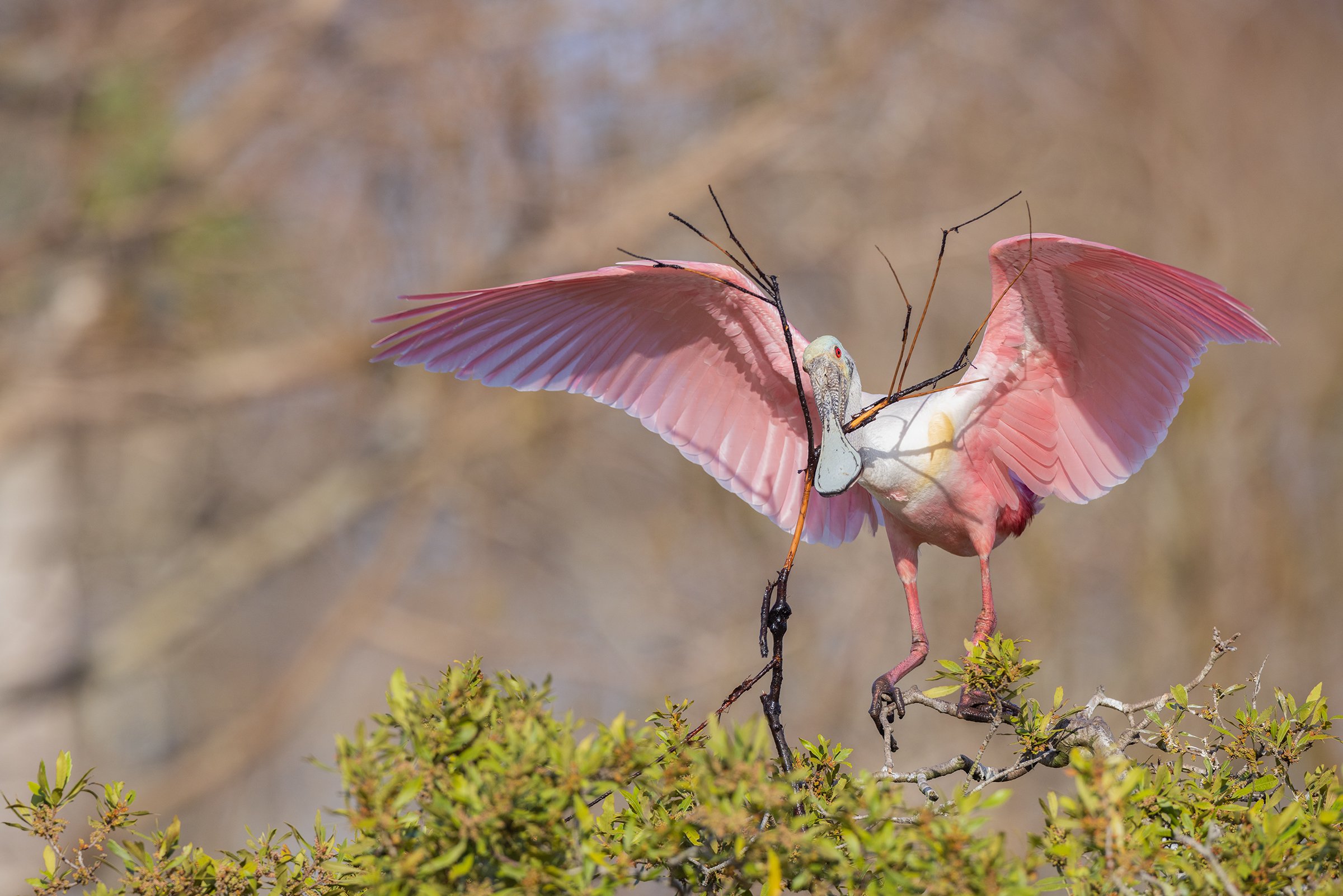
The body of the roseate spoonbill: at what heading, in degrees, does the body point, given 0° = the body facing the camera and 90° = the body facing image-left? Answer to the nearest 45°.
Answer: approximately 45°
